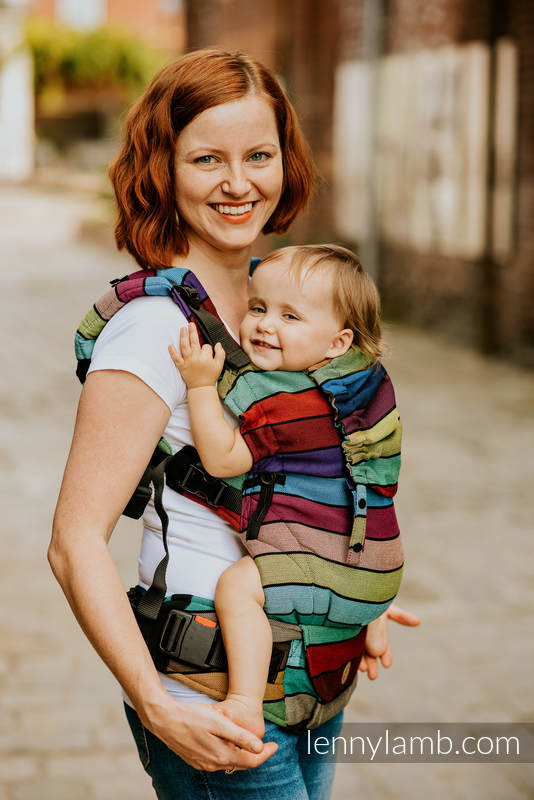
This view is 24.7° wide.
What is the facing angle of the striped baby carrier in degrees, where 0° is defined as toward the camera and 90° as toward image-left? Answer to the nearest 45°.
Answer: approximately 270°

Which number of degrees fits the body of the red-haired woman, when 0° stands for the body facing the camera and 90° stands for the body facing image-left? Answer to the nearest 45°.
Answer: approximately 315°

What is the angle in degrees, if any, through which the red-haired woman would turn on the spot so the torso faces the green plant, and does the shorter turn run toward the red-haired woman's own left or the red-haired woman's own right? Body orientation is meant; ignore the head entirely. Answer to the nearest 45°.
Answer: approximately 135° to the red-haired woman's own left
